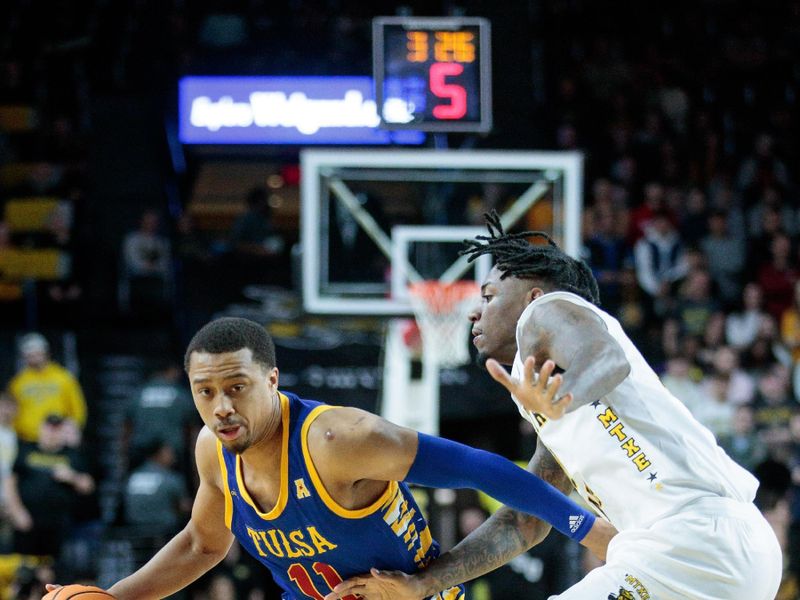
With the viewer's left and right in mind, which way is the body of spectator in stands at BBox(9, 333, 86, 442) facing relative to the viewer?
facing the viewer

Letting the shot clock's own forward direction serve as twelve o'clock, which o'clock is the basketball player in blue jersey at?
The basketball player in blue jersey is roughly at 12 o'clock from the shot clock.

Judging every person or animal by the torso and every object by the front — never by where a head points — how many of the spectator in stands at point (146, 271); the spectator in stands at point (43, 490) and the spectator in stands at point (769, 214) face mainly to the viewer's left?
0

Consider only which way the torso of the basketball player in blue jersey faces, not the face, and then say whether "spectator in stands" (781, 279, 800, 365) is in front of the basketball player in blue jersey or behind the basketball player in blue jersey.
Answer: behind

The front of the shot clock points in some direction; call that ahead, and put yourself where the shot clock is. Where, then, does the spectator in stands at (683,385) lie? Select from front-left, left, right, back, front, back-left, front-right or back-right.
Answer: back-left

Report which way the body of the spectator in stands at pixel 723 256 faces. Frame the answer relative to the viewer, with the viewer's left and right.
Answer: facing the viewer and to the left of the viewer

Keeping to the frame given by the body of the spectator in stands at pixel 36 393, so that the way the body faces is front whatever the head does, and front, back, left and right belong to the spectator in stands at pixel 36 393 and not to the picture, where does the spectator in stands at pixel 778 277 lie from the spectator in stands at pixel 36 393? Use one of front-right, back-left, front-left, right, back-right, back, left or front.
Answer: left

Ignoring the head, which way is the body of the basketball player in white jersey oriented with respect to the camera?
to the viewer's left

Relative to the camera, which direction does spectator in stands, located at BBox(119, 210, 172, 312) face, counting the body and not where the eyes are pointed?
toward the camera

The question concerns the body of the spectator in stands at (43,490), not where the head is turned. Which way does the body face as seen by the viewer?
toward the camera

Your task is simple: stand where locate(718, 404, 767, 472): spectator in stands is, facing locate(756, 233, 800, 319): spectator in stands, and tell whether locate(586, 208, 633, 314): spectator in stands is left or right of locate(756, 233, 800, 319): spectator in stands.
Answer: left

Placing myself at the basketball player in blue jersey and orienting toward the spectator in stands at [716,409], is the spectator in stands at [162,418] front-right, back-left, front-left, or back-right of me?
front-left
